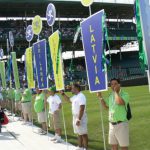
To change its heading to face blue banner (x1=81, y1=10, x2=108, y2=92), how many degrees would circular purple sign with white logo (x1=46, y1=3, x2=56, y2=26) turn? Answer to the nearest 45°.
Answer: approximately 45° to its left

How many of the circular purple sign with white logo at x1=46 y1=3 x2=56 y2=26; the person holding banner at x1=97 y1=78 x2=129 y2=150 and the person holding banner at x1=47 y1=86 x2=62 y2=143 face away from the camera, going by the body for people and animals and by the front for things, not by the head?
0

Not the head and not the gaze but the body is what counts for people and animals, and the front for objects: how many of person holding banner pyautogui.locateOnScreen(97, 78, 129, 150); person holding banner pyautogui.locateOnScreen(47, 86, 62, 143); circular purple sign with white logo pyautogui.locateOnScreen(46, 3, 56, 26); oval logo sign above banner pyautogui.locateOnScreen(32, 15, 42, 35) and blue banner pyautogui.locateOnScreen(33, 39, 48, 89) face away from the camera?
0

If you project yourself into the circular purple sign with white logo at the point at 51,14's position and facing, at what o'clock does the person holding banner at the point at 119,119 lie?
The person holding banner is roughly at 10 o'clock from the circular purple sign with white logo.

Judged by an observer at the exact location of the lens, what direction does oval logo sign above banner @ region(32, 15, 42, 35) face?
facing the viewer and to the left of the viewer

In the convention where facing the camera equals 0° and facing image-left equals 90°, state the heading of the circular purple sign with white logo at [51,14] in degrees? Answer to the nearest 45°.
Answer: approximately 45°

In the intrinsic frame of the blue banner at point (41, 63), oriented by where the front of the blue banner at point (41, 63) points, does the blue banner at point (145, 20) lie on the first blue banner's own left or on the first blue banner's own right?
on the first blue banner's own left

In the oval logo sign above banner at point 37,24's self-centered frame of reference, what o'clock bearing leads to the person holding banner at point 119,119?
The person holding banner is roughly at 10 o'clock from the oval logo sign above banner.

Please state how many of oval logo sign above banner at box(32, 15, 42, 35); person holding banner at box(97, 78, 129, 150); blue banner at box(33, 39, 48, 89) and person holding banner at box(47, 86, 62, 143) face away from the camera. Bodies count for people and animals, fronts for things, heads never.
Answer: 0

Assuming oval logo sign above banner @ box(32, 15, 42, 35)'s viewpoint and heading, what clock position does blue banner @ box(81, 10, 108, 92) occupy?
The blue banner is roughly at 10 o'clock from the oval logo sign above banner.
